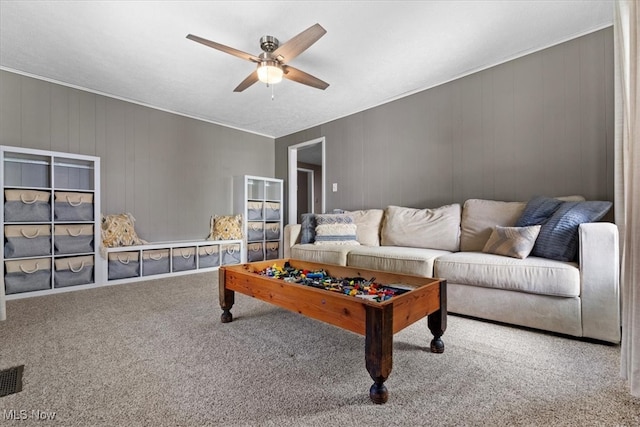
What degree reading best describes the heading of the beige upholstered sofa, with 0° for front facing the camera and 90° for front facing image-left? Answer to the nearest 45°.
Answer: approximately 45°

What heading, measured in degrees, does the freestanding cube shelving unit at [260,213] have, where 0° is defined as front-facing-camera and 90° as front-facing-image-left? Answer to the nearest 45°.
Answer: approximately 315°

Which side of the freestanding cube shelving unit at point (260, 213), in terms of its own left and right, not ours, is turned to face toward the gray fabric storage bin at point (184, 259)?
right

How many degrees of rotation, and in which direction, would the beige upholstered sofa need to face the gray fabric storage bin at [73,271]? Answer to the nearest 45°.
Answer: approximately 45° to its right

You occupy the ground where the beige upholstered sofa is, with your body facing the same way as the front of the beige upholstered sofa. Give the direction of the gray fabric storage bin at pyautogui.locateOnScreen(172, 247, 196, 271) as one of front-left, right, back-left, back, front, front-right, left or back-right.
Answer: front-right

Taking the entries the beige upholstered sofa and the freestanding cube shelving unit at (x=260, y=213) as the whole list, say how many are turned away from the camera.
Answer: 0

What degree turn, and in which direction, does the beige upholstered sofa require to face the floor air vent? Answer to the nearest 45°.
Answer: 0° — it already faces it

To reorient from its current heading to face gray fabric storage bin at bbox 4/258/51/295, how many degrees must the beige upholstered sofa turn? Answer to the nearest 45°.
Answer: approximately 45° to its right

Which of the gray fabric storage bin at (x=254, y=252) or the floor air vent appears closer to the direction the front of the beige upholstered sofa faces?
the floor air vent

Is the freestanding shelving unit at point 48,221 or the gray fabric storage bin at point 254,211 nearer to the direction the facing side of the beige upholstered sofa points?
the freestanding shelving unit

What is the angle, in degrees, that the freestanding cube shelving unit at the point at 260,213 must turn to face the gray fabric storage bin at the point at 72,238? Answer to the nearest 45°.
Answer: approximately 90° to its right

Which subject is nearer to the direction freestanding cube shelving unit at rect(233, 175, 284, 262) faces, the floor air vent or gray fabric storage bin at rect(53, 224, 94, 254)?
the floor air vent

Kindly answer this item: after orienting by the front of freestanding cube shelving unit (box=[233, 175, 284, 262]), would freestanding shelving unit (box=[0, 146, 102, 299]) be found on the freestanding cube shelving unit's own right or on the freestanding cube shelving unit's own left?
on the freestanding cube shelving unit's own right
